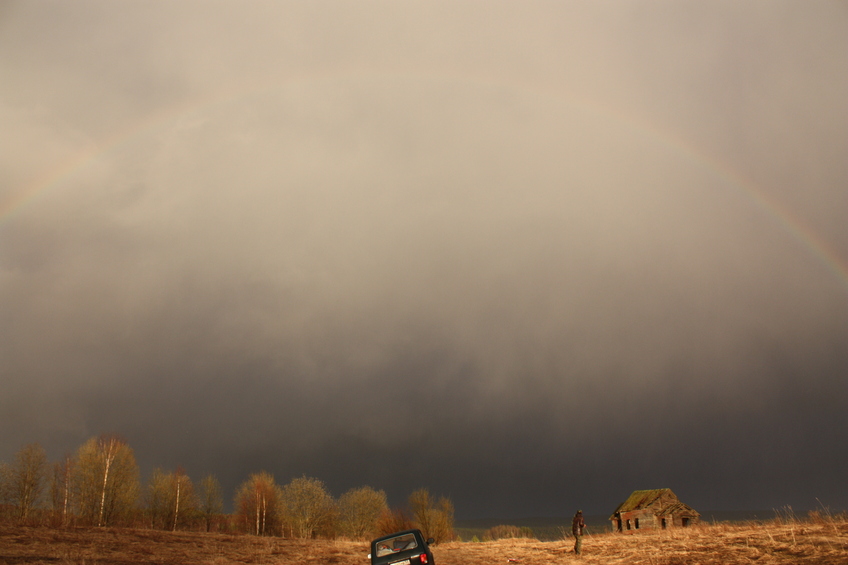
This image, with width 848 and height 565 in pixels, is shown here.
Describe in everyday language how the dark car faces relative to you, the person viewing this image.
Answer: facing away from the viewer

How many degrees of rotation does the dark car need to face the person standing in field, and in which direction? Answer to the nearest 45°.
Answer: approximately 45° to its right
